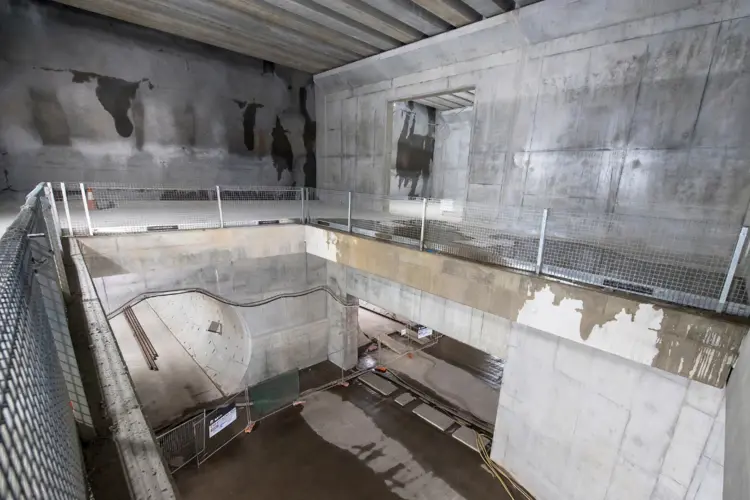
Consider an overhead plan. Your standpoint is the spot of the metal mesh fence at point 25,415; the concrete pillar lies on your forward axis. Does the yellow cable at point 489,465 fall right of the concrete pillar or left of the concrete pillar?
right

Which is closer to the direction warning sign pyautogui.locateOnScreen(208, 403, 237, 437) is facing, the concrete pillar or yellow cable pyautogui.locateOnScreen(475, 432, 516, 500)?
the yellow cable

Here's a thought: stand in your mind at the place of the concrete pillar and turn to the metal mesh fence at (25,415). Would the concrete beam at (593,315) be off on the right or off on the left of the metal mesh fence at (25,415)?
left

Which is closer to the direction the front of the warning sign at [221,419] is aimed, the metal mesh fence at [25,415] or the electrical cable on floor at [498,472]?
the electrical cable on floor

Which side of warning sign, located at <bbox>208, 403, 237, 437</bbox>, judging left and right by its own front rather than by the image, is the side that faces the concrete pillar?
left

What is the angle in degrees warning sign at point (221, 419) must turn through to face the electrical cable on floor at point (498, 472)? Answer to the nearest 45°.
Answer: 0° — it already faces it

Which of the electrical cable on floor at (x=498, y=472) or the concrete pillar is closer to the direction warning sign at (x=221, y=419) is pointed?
the electrical cable on floor

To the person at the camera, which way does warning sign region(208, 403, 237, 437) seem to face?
facing the viewer and to the right of the viewer

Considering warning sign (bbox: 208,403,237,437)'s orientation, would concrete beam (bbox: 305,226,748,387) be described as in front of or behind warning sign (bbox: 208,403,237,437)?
in front

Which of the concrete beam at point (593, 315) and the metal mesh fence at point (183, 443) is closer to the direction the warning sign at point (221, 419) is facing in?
the concrete beam
